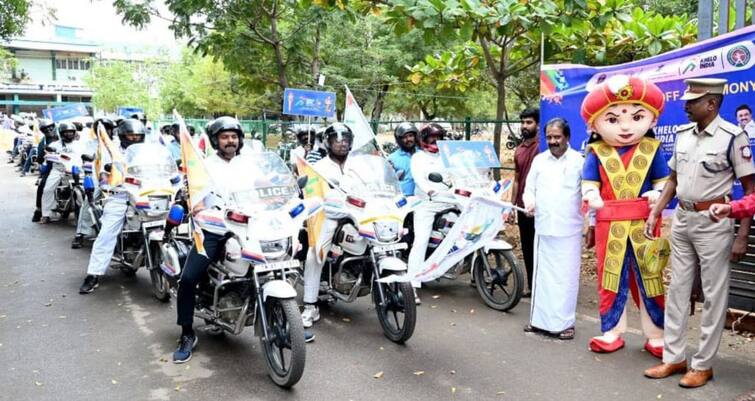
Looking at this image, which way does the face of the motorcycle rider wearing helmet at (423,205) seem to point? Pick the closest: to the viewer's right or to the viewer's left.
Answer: to the viewer's right

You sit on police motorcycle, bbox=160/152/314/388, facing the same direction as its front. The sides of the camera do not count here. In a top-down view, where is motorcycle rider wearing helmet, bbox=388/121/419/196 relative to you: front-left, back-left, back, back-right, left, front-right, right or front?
left

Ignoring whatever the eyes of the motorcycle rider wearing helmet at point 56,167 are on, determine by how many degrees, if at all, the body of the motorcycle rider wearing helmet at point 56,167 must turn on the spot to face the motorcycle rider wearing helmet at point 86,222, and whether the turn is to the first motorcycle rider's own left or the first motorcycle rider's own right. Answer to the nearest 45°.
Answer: approximately 45° to the first motorcycle rider's own right

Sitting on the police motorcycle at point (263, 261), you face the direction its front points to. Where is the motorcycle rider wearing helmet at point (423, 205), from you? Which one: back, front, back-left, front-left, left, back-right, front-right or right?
left

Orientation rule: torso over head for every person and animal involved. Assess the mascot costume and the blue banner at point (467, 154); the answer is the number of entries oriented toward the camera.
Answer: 2

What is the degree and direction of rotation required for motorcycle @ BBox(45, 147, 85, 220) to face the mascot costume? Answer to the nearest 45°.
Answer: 0° — it already faces it

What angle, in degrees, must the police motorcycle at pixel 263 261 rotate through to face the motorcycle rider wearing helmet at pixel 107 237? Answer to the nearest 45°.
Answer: approximately 180°

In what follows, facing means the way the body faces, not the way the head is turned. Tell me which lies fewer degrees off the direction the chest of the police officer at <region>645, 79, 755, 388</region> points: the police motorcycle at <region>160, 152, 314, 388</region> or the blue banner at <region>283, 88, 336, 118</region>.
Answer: the police motorcycle

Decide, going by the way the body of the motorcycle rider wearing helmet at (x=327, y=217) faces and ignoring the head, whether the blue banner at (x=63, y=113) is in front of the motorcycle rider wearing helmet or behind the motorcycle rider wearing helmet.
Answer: behind

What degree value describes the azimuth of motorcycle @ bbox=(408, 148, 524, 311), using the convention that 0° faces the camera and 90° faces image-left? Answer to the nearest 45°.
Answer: approximately 315°

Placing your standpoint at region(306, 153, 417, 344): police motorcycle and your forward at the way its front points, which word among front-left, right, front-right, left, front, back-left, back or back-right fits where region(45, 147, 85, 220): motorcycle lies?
back

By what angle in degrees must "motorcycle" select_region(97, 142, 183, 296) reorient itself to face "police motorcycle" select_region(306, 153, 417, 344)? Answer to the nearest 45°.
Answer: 0° — it already faces it

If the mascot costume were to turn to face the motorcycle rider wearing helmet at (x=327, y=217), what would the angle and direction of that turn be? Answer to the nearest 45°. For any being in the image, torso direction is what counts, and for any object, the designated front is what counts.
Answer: approximately 90° to its right

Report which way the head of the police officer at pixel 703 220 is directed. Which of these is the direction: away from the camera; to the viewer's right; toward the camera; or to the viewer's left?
to the viewer's left

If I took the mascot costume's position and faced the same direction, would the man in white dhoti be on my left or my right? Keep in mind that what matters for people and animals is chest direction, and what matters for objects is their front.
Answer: on my right

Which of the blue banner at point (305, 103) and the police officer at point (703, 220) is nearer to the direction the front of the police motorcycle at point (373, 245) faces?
the police officer

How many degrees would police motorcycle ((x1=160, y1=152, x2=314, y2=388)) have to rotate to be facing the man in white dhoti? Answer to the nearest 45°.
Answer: approximately 45° to its left

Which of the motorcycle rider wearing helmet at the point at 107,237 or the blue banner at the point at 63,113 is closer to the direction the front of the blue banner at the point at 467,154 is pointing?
the motorcycle rider wearing helmet
